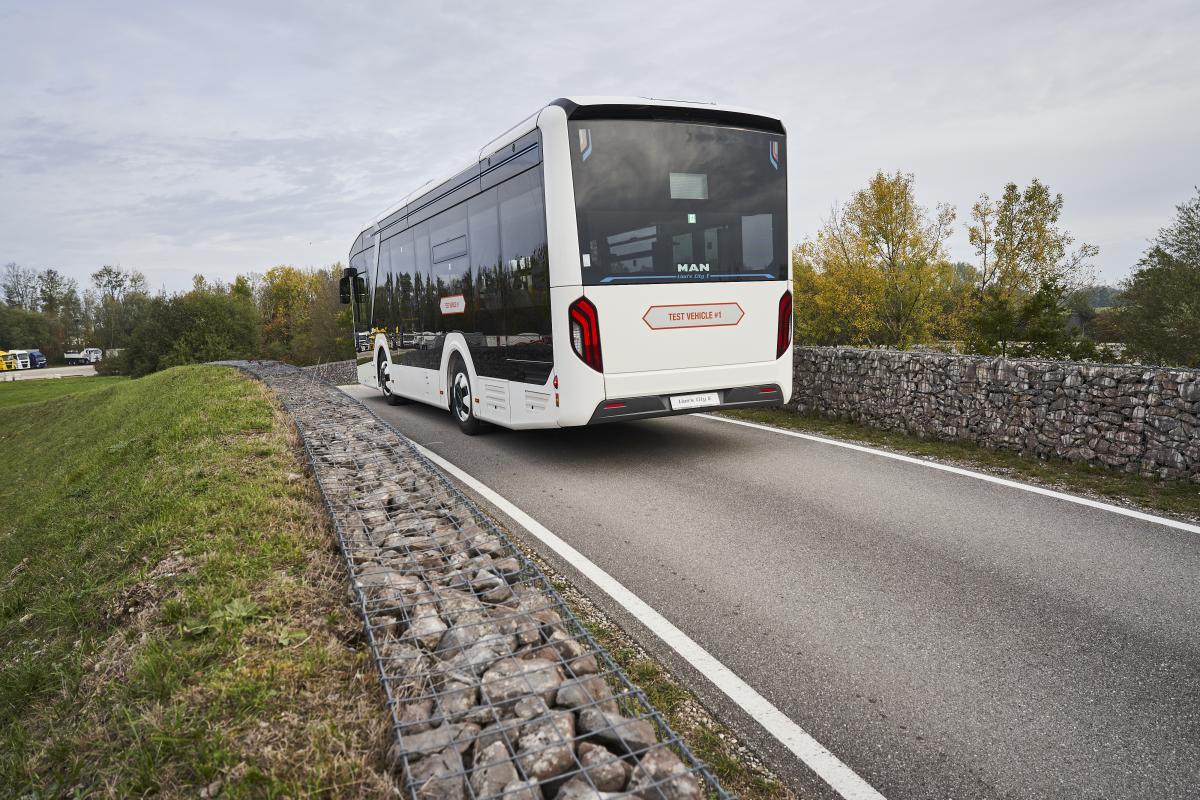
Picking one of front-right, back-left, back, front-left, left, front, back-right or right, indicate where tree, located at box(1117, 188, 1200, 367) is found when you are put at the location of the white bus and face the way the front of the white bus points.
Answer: right

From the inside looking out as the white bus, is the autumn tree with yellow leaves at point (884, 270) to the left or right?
on its right

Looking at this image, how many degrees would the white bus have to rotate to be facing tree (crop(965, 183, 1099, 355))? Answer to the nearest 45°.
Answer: approximately 90° to its right

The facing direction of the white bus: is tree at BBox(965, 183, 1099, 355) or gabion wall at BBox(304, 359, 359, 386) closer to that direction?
the gabion wall

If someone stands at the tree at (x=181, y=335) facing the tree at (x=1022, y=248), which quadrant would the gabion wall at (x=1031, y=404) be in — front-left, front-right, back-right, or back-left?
front-right

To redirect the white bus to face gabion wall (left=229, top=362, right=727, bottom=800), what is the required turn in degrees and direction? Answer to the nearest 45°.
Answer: approximately 135° to its left

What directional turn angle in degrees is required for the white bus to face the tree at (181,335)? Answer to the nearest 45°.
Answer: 0° — it already faces it

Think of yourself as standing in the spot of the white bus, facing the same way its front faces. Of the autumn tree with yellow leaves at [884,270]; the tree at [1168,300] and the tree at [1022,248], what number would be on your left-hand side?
0

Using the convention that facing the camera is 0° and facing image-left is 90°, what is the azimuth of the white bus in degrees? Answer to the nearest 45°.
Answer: approximately 135°

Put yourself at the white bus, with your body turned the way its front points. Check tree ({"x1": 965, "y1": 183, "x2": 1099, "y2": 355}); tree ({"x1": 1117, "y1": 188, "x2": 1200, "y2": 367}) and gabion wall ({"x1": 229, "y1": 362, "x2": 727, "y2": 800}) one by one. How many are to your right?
2

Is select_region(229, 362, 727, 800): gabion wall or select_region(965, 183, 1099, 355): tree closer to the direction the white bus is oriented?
the tree

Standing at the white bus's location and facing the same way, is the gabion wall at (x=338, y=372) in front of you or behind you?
in front
